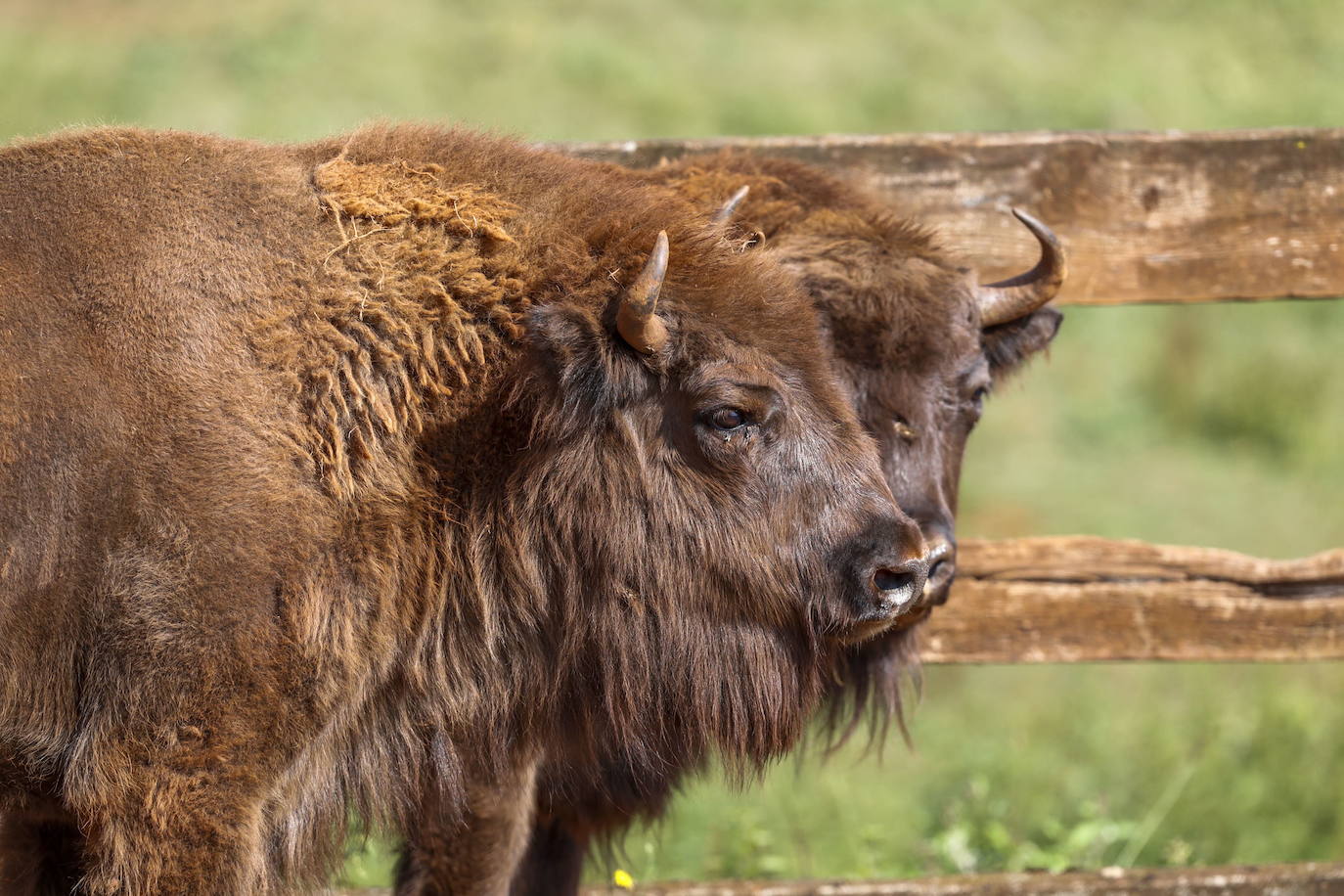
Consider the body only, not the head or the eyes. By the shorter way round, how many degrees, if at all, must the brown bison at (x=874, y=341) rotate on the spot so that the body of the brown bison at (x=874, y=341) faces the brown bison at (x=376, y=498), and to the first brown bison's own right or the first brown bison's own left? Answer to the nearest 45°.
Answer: approximately 90° to the first brown bison's own right

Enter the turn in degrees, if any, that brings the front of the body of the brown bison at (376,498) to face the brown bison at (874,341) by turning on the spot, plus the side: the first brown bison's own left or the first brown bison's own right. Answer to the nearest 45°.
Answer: approximately 45° to the first brown bison's own left

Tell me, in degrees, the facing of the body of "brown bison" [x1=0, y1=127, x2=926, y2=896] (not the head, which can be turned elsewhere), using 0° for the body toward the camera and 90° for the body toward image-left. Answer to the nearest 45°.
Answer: approximately 270°
